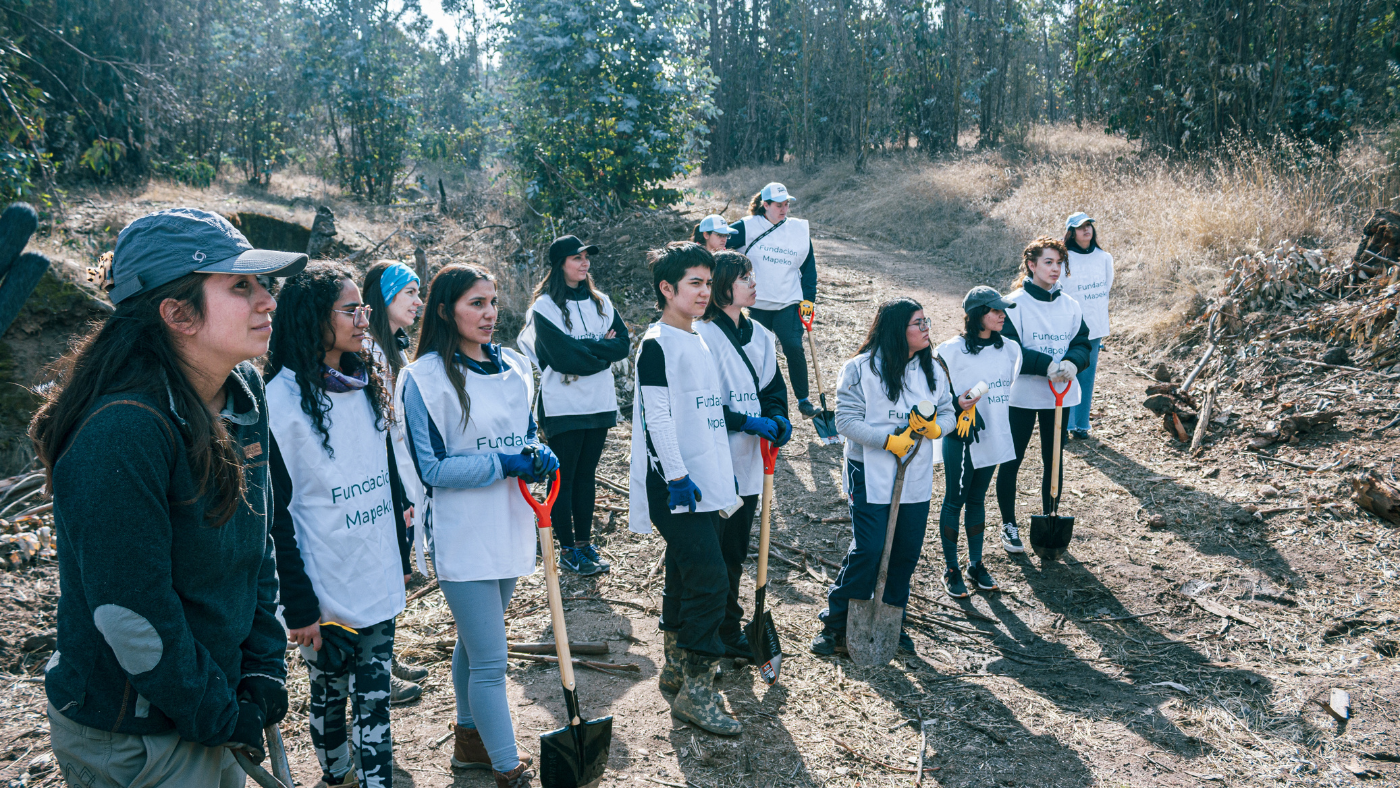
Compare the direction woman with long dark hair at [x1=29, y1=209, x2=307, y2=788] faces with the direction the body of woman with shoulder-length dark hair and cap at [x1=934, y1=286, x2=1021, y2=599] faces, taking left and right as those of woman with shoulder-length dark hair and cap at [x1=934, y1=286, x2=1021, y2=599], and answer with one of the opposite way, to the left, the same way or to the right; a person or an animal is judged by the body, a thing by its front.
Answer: to the left

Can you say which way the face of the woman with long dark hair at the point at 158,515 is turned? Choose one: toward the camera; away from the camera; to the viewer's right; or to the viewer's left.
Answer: to the viewer's right

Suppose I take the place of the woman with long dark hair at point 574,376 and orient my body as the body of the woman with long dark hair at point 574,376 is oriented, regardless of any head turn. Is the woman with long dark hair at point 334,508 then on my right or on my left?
on my right

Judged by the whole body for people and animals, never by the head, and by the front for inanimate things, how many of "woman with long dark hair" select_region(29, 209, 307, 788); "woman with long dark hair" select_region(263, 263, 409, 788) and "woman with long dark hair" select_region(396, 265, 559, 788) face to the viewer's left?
0

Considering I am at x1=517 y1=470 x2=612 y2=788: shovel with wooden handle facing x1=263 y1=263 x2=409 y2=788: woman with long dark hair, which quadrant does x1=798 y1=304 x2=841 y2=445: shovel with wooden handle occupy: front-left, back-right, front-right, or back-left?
back-right

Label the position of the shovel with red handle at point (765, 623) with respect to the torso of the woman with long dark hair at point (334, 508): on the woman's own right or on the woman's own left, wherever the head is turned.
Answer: on the woman's own left

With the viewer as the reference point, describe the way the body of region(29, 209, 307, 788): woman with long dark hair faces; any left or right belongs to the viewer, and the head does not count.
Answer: facing to the right of the viewer

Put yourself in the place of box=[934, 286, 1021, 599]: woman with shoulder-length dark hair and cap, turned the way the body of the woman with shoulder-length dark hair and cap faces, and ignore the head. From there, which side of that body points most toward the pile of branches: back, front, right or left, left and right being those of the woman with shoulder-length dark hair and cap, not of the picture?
left

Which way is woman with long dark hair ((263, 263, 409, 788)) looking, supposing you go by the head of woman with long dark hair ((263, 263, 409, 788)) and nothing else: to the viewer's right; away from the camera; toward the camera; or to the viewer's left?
to the viewer's right

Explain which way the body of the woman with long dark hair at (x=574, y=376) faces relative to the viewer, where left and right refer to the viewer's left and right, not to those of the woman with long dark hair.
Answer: facing the viewer and to the right of the viewer
